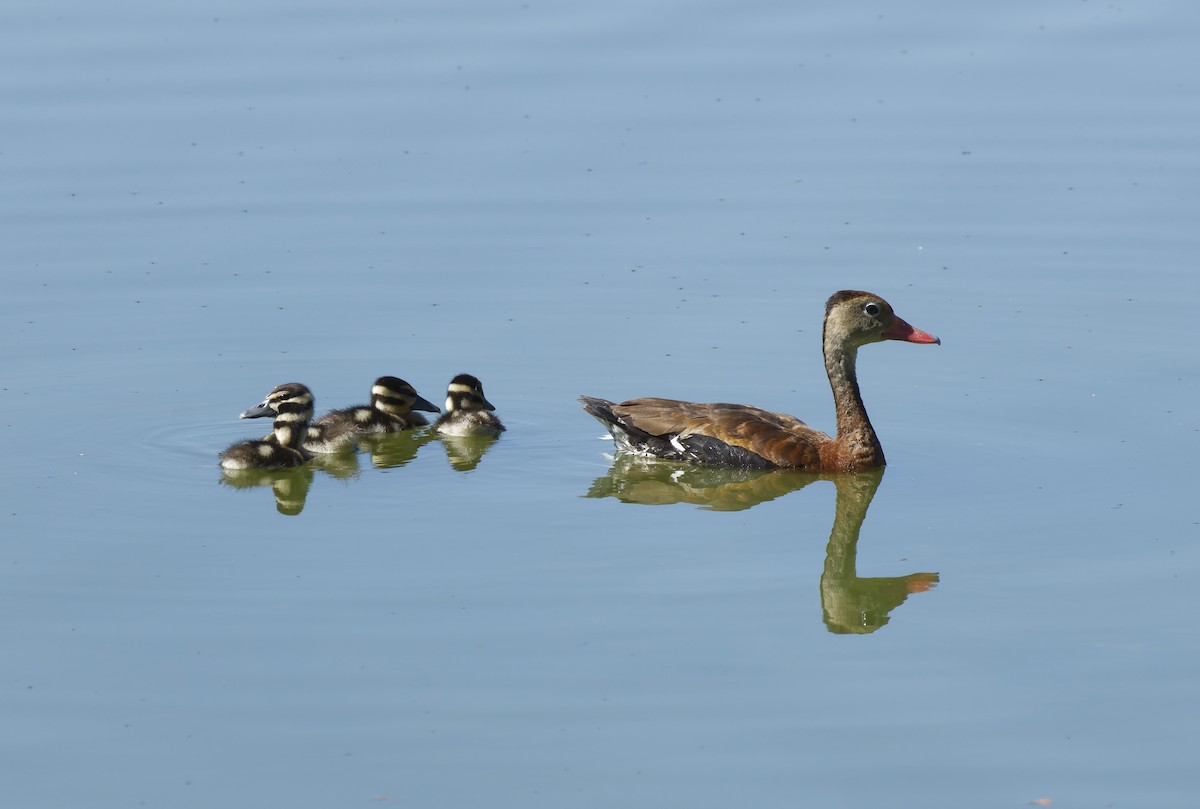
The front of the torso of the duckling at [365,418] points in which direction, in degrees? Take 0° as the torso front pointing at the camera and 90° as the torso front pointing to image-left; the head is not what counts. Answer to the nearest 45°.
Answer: approximately 225°

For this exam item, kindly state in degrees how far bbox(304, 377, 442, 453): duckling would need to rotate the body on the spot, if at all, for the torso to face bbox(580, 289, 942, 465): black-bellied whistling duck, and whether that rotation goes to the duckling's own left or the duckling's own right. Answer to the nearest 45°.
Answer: approximately 45° to the duckling's own right

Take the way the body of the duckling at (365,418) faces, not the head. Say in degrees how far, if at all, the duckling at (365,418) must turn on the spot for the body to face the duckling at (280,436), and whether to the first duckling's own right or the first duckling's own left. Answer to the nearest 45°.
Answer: approximately 180°

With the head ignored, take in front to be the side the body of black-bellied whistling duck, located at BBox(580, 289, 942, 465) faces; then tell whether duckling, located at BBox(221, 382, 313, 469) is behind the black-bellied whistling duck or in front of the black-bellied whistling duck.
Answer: behind

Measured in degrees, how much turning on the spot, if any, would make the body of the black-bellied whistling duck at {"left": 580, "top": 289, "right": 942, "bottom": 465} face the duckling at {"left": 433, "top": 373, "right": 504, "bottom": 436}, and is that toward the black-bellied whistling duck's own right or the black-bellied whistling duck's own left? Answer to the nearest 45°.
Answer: approximately 180°

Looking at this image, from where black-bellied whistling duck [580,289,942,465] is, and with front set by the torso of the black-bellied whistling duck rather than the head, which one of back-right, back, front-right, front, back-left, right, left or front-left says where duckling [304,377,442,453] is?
back

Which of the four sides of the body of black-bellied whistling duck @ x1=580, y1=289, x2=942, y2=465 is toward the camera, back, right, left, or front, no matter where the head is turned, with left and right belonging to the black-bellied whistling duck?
right
